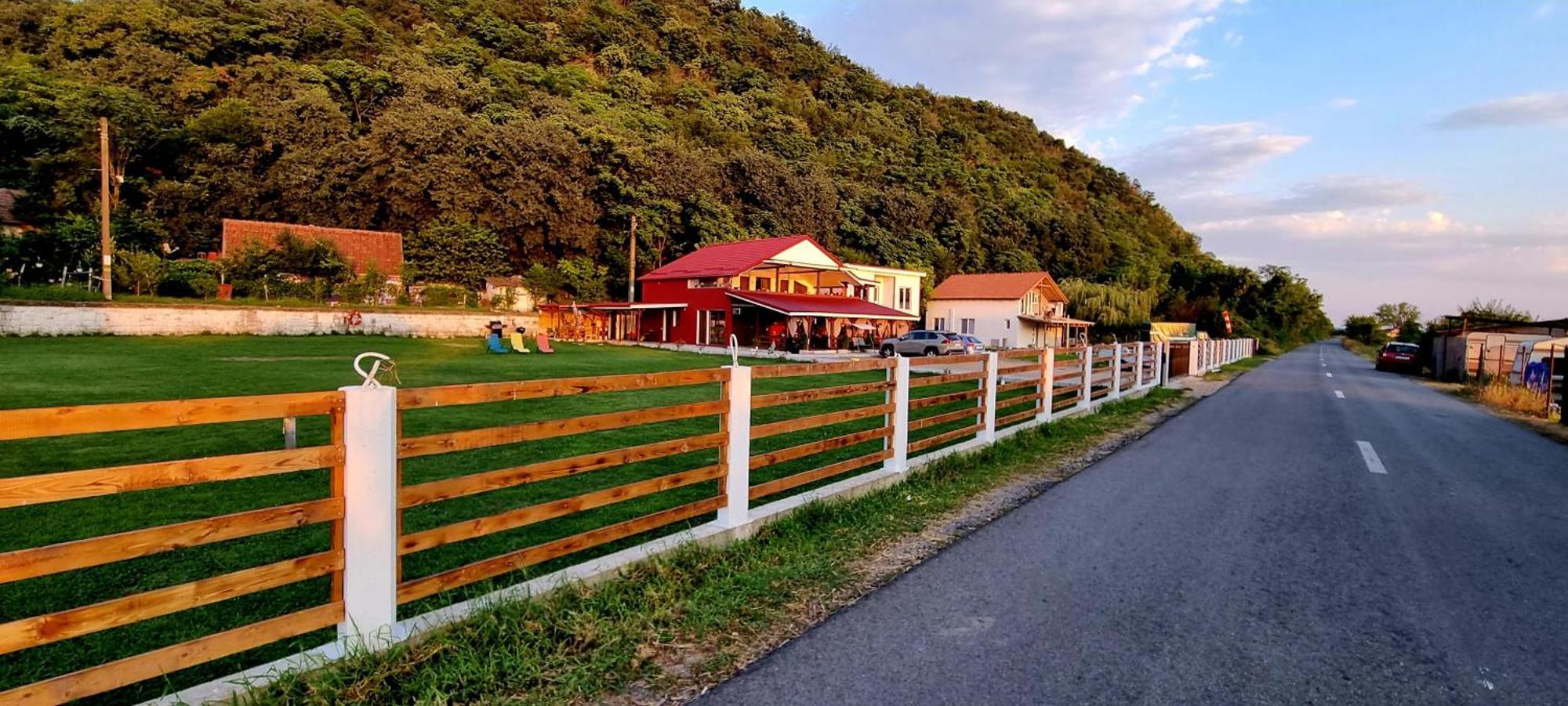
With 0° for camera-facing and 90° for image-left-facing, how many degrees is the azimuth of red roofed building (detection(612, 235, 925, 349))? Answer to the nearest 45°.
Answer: approximately 315°

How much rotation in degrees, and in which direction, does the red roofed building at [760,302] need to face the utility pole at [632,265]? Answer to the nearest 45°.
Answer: approximately 180°

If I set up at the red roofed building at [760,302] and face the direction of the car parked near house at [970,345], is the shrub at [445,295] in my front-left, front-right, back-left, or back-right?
back-right

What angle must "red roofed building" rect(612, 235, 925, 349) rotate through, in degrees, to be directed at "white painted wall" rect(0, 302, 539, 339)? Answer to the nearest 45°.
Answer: approximately 90° to its right

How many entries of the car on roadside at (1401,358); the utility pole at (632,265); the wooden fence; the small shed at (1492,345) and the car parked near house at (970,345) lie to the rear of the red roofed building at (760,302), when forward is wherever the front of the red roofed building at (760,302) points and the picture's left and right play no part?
1

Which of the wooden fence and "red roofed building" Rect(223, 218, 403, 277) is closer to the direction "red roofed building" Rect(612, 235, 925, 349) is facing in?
the wooden fence

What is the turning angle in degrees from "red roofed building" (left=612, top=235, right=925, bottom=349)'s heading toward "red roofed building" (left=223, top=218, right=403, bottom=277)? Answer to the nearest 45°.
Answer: approximately 135° to its right

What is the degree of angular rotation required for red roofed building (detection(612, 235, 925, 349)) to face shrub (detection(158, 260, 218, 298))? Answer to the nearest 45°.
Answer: approximately 135° to its right

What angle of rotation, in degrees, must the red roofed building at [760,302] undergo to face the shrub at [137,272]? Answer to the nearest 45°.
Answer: approximately 135° to its right

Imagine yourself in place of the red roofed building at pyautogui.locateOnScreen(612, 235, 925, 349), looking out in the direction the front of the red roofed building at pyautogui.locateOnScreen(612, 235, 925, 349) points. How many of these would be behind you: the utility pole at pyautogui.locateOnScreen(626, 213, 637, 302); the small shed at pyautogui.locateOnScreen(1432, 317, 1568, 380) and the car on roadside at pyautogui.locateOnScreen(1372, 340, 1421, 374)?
1
